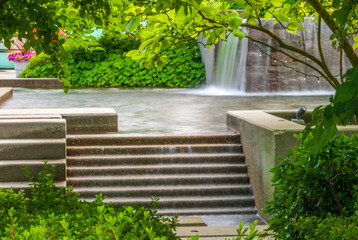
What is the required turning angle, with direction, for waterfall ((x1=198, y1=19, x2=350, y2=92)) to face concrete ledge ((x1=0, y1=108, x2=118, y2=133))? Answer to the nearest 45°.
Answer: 0° — it already faces it

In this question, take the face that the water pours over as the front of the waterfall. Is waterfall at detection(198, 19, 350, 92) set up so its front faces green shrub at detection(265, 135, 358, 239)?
yes

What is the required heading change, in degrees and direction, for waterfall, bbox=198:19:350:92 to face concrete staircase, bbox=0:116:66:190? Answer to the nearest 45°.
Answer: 0° — it already faces it

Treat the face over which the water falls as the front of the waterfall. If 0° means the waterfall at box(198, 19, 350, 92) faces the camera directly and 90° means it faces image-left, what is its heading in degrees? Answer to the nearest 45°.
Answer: approximately 0°

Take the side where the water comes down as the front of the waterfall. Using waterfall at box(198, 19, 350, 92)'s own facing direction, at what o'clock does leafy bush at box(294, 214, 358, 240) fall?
The leafy bush is roughly at 12 o'clock from the waterfall.

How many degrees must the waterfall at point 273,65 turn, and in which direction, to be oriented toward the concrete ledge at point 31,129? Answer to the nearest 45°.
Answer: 0° — it already faces it
